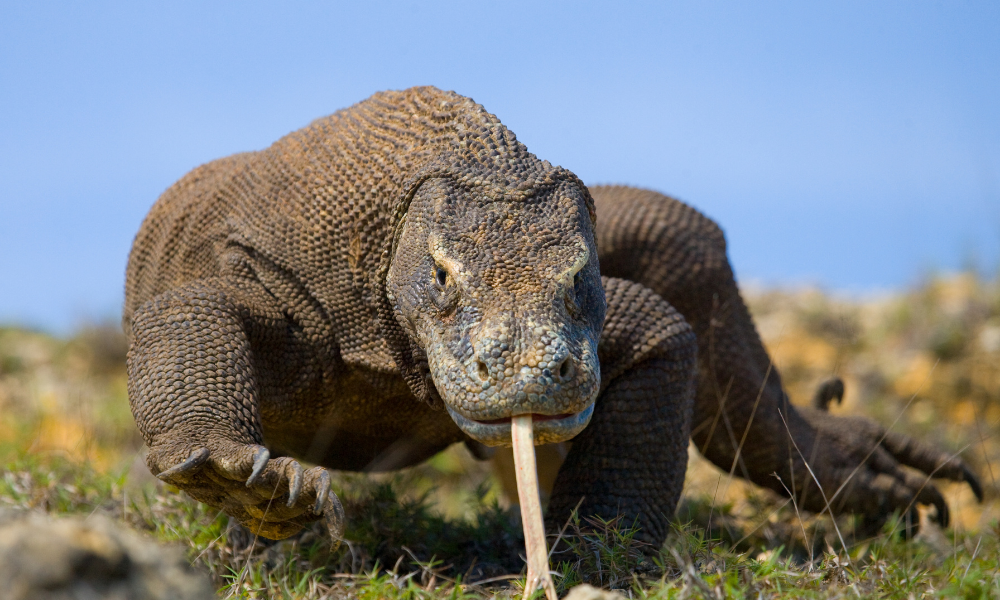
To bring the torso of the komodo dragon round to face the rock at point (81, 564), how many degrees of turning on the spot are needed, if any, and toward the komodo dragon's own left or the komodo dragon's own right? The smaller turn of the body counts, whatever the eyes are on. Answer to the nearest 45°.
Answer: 0° — it already faces it

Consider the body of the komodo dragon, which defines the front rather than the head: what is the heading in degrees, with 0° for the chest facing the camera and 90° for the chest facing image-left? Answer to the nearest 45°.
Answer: approximately 0°
